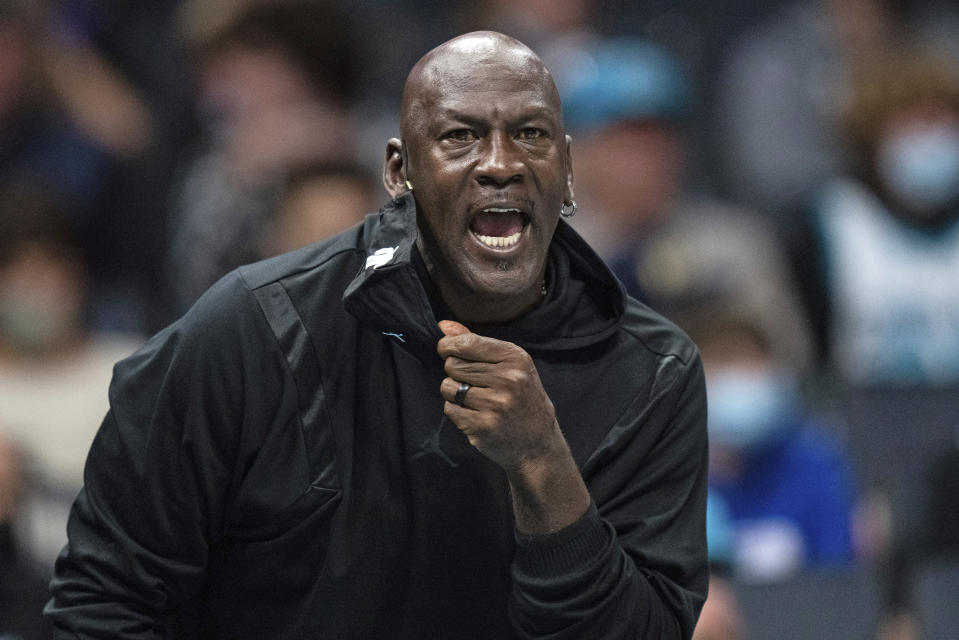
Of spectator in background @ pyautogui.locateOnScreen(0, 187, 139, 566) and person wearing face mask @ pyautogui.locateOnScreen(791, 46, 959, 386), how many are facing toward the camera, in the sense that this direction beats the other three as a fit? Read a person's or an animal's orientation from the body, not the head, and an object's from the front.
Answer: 2

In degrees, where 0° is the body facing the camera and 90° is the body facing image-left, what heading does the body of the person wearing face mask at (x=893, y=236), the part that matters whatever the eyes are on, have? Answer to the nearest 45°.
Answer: approximately 0°

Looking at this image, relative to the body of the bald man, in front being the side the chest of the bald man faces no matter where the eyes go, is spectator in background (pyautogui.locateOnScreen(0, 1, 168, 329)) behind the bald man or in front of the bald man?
behind

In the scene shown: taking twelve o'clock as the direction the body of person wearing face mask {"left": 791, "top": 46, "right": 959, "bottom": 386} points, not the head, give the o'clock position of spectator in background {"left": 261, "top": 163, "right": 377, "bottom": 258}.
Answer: The spectator in background is roughly at 2 o'clock from the person wearing face mask.

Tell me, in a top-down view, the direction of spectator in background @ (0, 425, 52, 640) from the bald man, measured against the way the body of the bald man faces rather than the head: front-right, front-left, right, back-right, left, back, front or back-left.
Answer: back-right

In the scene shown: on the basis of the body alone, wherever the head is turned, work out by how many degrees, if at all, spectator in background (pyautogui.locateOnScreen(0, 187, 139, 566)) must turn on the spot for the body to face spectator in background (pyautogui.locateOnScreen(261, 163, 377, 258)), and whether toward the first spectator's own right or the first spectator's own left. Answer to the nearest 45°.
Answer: approximately 45° to the first spectator's own left
